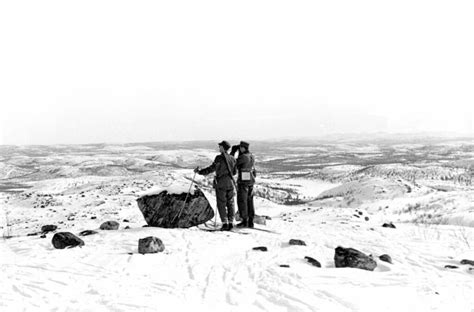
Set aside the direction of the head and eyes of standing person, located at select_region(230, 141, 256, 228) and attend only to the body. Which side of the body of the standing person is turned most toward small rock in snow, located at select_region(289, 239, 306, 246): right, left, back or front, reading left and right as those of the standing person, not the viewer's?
back

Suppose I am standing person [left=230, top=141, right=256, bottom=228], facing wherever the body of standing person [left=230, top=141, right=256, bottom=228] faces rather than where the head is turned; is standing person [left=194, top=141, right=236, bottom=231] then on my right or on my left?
on my left

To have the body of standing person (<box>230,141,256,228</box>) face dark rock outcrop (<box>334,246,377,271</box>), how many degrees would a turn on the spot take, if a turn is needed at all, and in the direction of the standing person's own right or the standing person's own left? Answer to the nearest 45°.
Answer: approximately 180°

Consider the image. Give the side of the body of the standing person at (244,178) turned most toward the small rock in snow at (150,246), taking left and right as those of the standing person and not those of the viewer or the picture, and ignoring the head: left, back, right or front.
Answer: left

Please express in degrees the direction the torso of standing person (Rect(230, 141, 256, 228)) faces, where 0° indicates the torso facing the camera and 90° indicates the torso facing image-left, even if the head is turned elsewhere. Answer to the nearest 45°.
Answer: approximately 135°

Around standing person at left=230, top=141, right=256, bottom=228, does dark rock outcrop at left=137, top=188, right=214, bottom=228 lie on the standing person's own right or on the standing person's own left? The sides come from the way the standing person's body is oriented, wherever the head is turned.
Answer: on the standing person's own left

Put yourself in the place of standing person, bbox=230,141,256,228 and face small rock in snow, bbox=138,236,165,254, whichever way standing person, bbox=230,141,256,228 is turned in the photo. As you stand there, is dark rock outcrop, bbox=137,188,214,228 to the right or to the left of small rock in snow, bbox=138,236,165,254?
right
